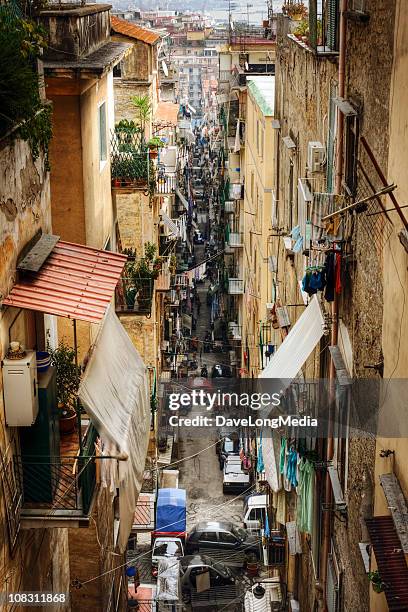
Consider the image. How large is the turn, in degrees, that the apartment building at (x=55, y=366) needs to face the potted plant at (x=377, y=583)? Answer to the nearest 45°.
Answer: approximately 45° to its right

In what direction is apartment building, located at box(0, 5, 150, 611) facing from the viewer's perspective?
to the viewer's right

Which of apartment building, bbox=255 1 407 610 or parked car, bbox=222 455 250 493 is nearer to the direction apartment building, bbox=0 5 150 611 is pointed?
the apartment building
